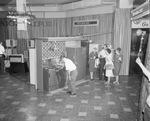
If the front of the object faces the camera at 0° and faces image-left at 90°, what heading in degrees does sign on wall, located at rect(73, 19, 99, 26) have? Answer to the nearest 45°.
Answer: approximately 0°

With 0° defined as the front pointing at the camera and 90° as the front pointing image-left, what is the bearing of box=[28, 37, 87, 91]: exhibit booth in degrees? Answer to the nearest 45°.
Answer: approximately 315°

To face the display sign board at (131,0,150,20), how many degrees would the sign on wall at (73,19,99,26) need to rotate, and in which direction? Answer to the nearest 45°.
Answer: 0° — it already faces it

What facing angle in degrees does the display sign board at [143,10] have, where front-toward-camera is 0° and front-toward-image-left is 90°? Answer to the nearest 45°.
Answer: approximately 45°

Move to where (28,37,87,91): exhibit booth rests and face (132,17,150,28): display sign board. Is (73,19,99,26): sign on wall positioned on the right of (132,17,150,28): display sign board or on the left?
left
